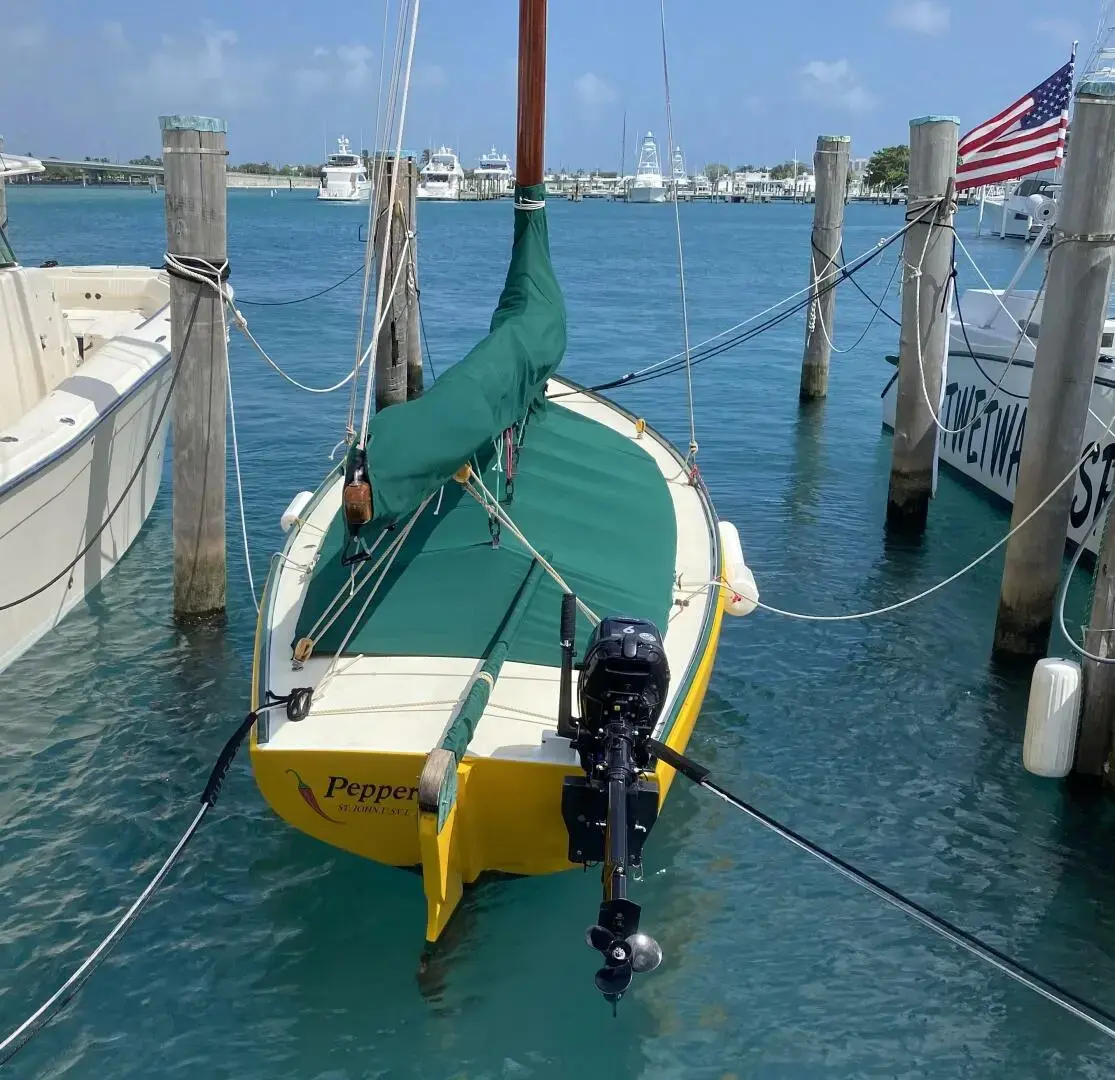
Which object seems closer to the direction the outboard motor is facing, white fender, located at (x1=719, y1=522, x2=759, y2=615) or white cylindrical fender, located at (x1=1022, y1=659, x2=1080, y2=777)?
the white fender

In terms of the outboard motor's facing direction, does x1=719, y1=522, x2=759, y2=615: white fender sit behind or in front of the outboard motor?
in front

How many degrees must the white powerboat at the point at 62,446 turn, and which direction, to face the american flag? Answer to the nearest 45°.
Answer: approximately 45° to its right

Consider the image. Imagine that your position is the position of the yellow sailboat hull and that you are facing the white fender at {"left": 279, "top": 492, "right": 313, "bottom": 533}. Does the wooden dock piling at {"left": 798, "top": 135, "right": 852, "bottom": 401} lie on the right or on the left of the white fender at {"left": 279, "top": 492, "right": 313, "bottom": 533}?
right

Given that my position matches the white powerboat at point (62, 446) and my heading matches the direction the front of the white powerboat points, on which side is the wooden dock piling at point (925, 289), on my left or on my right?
on my right

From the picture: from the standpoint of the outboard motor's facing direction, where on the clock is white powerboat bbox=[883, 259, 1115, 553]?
The white powerboat is roughly at 1 o'clock from the outboard motor.

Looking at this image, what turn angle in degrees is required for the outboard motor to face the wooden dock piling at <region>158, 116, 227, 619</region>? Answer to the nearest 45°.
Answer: approximately 45° to its left

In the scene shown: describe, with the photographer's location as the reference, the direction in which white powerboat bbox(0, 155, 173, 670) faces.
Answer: facing away from the viewer and to the right of the viewer

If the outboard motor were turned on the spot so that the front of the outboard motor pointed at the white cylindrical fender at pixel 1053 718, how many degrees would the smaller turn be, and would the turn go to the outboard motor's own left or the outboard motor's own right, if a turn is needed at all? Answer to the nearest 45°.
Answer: approximately 45° to the outboard motor's own right

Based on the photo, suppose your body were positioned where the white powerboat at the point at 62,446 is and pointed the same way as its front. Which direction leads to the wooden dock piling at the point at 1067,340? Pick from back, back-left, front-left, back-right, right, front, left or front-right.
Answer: right

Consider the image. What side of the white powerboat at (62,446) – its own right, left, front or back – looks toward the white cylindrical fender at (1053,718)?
right

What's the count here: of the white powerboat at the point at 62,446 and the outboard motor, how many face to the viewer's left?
0

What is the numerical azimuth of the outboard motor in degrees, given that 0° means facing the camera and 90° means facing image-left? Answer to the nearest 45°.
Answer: approximately 180°

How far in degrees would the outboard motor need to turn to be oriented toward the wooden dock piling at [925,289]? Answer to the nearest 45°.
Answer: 0° — it already faces it

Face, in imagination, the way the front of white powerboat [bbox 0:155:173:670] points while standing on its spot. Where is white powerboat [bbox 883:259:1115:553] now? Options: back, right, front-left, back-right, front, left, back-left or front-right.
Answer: front-right
